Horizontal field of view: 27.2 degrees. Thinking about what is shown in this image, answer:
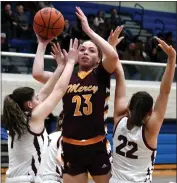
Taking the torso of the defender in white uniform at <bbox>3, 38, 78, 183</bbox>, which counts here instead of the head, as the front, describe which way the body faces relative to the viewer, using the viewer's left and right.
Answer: facing away from the viewer and to the right of the viewer

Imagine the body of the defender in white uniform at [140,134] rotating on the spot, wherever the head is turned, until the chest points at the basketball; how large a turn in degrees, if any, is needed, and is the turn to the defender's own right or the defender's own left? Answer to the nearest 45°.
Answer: approximately 90° to the defender's own left

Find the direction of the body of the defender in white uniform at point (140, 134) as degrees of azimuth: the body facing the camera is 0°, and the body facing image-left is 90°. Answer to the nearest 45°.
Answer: approximately 225°

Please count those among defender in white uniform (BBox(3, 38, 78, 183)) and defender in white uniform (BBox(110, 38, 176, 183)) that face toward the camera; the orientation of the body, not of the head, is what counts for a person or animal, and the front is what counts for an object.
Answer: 0

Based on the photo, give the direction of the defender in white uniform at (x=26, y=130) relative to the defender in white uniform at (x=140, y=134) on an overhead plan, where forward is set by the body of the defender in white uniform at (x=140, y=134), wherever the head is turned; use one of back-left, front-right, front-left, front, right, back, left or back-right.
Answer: back-left

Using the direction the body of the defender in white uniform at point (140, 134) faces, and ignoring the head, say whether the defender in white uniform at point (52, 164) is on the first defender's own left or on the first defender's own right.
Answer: on the first defender's own left

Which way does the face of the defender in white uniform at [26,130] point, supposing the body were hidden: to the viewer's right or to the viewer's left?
to the viewer's right
